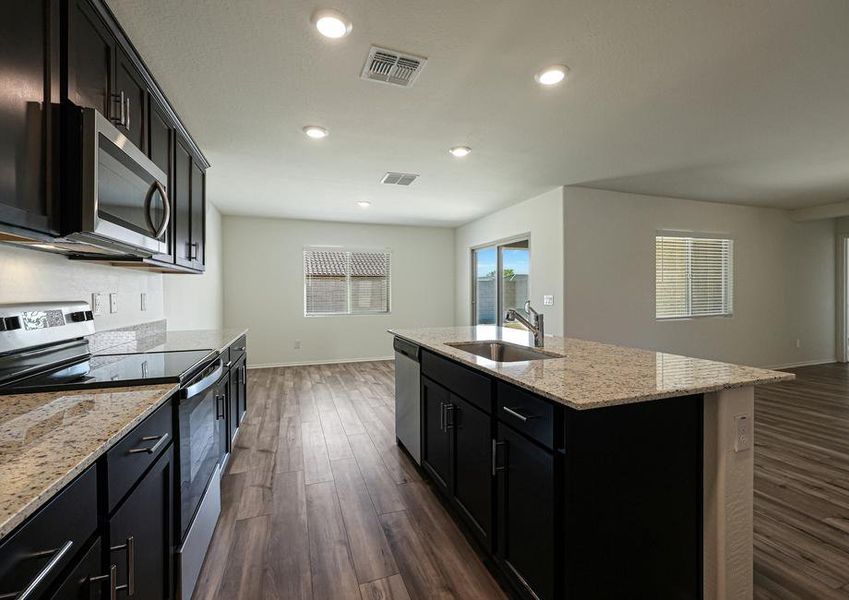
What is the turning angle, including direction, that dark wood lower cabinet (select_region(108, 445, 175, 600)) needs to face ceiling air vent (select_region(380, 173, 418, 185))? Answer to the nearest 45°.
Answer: approximately 45° to its left

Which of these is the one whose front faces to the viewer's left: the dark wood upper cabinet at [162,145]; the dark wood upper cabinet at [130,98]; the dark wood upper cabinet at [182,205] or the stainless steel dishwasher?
the stainless steel dishwasher

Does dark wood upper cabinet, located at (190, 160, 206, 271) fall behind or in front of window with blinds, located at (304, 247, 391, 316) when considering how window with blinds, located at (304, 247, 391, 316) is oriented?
in front

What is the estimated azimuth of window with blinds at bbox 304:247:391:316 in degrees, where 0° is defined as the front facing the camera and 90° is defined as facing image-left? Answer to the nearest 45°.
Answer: approximately 0°

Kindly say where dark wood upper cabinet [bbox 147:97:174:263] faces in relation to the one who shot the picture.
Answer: facing to the right of the viewer

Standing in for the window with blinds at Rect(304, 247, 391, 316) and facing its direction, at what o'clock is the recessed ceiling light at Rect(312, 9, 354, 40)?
The recessed ceiling light is roughly at 12 o'clock from the window with blinds.

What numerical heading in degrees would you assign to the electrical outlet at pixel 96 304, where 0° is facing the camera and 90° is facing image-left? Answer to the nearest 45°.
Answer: approximately 315°

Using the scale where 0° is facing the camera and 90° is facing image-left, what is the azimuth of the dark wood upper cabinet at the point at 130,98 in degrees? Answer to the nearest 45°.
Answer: approximately 270°

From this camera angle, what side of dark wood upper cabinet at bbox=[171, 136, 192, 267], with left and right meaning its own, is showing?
right

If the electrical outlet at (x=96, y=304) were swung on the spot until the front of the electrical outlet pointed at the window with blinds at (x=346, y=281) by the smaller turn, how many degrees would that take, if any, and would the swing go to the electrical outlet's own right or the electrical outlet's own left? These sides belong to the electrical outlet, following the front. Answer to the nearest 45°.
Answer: approximately 90° to the electrical outlet's own left

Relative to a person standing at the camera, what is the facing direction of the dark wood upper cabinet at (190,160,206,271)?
facing to the right of the viewer
